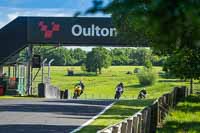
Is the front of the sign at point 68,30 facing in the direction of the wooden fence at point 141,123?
yes

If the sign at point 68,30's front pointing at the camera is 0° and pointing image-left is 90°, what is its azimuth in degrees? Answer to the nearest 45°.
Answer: approximately 0°
